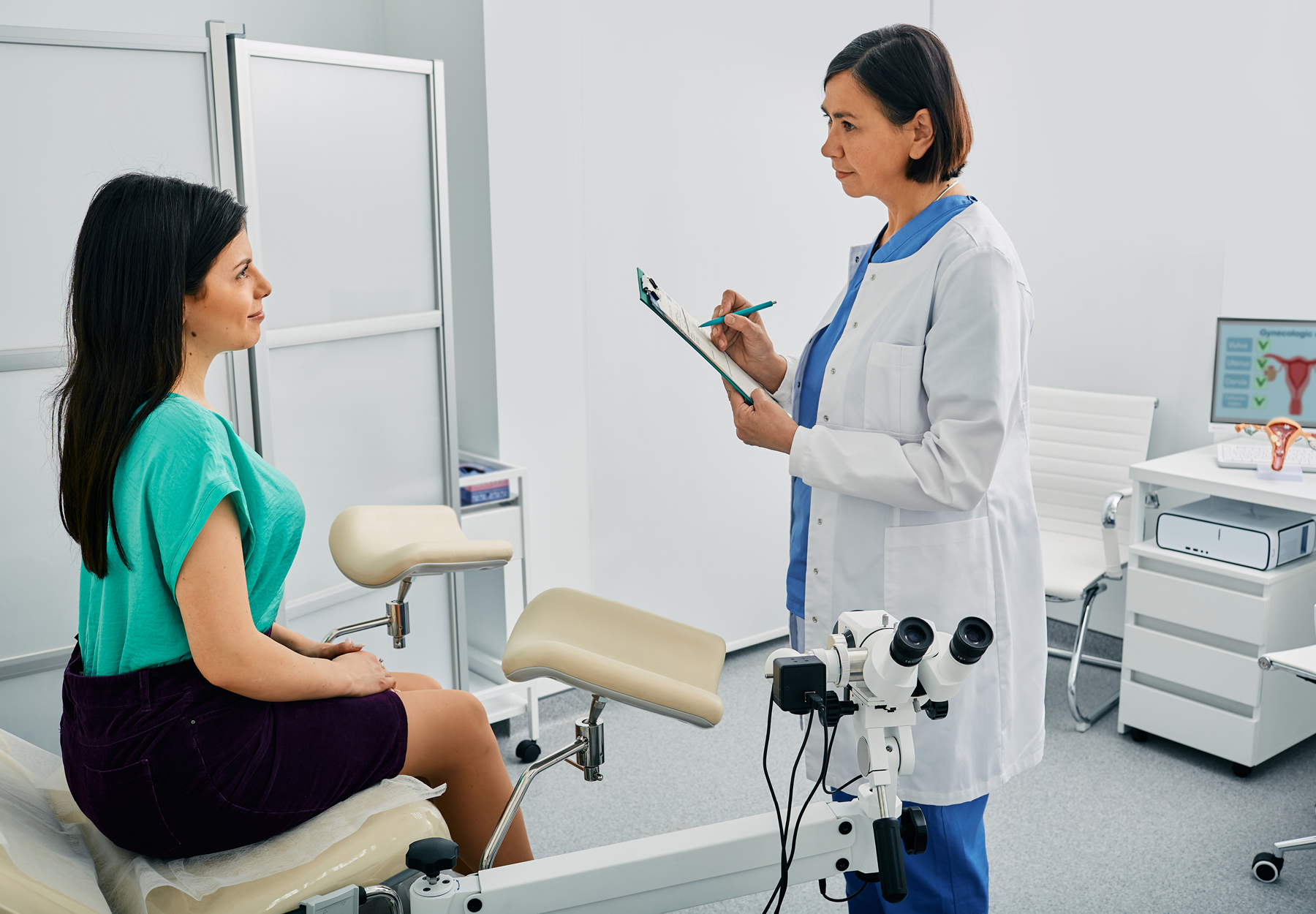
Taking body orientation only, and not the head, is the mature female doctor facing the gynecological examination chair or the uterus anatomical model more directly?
the gynecological examination chair

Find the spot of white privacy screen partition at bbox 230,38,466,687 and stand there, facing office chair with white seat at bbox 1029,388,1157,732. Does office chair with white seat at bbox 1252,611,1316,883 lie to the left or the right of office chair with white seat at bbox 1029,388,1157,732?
right

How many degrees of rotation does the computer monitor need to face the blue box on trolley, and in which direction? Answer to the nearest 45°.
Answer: approximately 45° to its right

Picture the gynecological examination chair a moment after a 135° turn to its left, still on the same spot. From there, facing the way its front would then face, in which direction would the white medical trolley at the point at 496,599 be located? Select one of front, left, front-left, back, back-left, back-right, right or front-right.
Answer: front-right

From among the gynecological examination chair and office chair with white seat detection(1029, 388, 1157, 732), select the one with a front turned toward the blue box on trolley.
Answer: the office chair with white seat

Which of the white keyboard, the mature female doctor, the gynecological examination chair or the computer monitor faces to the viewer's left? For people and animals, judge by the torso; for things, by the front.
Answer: the mature female doctor

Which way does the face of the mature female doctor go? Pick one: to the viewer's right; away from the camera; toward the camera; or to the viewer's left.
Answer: to the viewer's left

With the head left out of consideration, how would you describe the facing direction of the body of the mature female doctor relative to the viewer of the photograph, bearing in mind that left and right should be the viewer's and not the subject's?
facing to the left of the viewer

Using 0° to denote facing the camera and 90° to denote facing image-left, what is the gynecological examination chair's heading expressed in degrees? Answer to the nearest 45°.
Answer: approximately 270°

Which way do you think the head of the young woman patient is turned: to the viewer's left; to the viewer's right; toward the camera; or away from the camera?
to the viewer's right

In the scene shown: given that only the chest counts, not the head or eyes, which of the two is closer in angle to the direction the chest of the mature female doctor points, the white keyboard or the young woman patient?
the young woman patient
